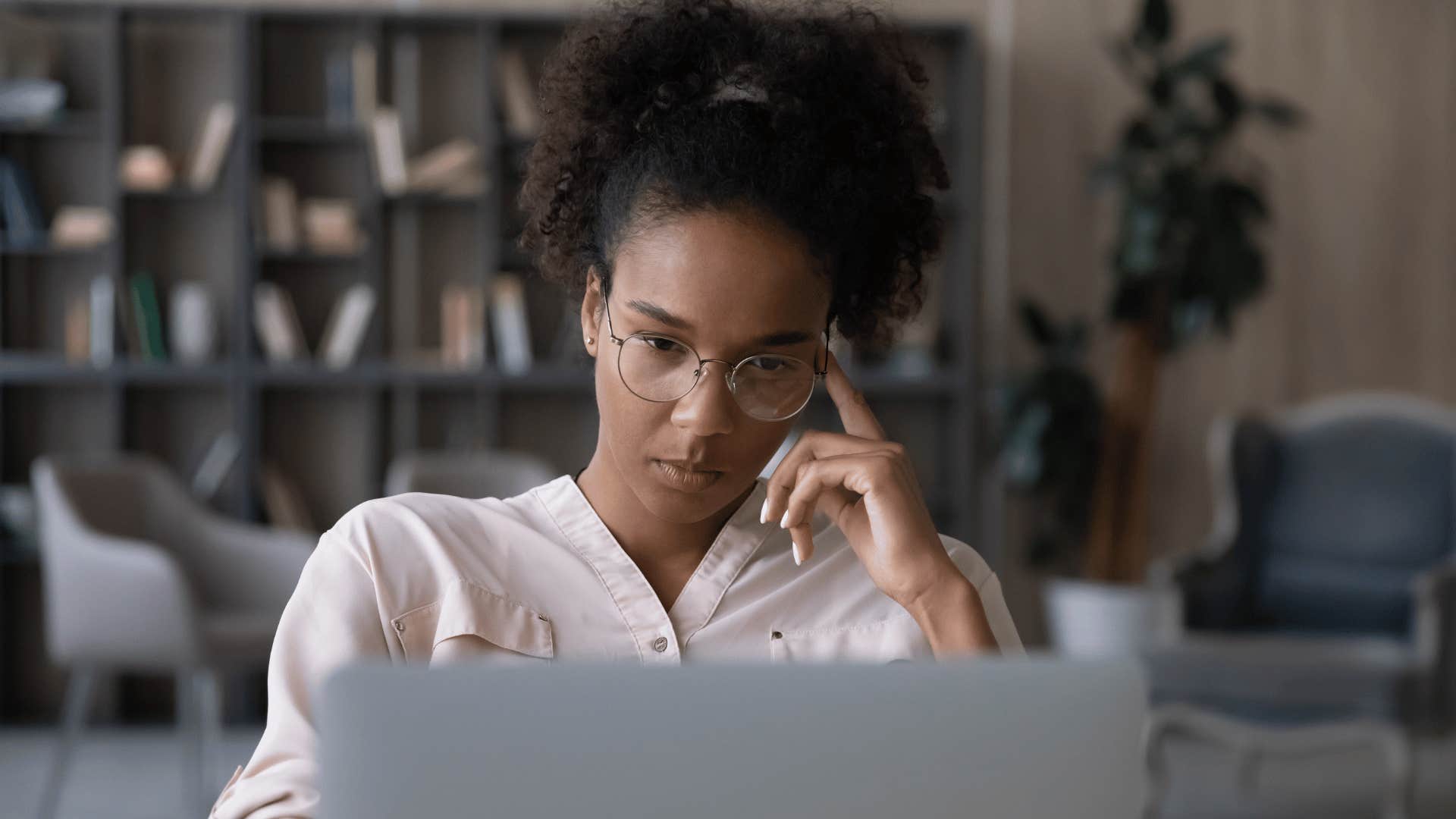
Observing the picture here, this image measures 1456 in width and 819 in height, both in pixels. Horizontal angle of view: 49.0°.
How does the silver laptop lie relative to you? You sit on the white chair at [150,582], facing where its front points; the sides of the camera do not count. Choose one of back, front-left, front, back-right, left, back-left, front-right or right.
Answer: front-right

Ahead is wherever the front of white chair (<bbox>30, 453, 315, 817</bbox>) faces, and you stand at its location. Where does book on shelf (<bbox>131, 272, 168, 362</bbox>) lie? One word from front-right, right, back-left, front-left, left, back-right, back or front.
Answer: back-left

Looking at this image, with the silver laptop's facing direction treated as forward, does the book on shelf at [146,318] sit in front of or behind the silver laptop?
in front

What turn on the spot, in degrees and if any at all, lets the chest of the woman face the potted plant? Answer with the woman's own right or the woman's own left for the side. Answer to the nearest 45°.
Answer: approximately 135° to the woman's own left

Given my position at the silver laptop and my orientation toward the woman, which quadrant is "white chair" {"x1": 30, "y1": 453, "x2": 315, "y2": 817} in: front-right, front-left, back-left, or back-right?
front-left

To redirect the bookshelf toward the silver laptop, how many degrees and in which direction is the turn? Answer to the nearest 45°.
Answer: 0° — it already faces it

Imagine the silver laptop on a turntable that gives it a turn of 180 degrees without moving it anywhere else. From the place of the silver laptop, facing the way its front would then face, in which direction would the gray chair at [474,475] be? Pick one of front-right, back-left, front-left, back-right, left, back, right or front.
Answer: back

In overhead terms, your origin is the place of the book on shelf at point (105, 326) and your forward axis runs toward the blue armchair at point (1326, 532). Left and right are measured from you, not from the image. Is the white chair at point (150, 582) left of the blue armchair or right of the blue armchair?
right

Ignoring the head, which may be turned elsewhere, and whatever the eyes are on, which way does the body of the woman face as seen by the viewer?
toward the camera

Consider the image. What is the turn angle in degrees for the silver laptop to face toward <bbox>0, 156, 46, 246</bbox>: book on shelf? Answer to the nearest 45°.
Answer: approximately 45° to its left

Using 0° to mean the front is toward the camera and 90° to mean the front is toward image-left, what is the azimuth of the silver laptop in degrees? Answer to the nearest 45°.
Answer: approximately 180°

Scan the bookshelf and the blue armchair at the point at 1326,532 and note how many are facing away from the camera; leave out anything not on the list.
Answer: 0

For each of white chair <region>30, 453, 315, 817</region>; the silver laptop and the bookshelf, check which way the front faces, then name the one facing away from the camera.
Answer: the silver laptop

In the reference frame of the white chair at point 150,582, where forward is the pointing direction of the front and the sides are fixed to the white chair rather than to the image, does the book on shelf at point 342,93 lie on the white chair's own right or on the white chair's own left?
on the white chair's own left

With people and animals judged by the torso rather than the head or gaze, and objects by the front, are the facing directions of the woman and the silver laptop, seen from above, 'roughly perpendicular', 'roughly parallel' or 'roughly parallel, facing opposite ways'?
roughly parallel, facing opposite ways

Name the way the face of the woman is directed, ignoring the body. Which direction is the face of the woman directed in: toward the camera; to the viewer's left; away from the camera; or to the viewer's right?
toward the camera

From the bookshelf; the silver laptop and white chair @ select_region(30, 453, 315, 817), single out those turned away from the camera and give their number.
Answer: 1

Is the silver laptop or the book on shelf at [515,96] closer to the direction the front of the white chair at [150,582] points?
the silver laptop

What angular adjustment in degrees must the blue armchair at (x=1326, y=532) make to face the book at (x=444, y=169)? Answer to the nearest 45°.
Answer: approximately 45° to its right

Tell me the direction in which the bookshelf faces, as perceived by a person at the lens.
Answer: facing the viewer

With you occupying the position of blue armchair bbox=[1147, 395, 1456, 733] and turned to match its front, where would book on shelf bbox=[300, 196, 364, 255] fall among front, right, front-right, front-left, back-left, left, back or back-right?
front-right
